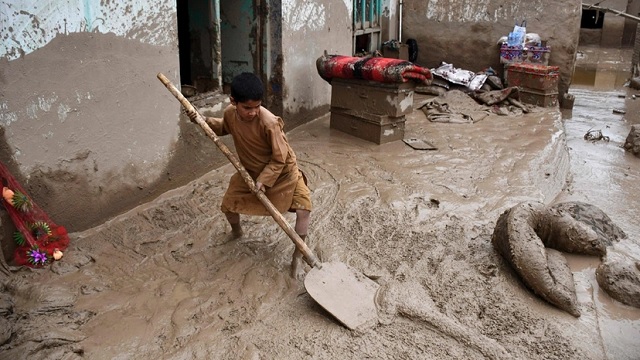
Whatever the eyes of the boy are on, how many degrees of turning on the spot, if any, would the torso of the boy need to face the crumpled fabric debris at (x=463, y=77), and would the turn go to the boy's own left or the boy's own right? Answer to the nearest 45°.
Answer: approximately 135° to the boy's own left

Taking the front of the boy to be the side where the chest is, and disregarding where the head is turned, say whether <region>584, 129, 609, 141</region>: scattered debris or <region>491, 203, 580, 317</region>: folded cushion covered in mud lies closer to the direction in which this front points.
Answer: the folded cushion covered in mud

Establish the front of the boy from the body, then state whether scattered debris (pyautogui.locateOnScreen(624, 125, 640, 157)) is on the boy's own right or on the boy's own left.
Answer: on the boy's own left

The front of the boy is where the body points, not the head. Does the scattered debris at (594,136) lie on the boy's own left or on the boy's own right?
on the boy's own left

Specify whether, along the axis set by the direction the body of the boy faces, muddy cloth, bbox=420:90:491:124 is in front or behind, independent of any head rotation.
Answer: behind

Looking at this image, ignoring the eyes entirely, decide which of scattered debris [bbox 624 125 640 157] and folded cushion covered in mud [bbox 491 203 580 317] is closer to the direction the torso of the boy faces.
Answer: the folded cushion covered in mud

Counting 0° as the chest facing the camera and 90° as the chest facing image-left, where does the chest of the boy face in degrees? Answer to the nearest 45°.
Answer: approximately 0°

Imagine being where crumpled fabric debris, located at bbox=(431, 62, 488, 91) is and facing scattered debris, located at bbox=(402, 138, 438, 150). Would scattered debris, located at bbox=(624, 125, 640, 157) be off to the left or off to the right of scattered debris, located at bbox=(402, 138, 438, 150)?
left

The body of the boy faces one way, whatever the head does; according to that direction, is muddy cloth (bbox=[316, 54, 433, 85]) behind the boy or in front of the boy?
behind
